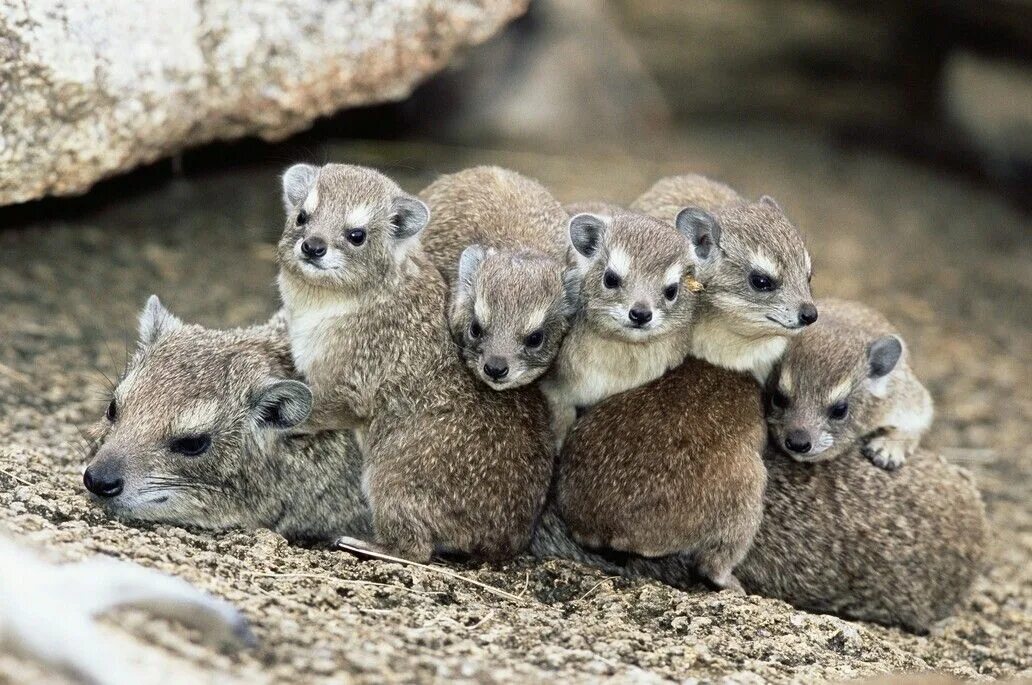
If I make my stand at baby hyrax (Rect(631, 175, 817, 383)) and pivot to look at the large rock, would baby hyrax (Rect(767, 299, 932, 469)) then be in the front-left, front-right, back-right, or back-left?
back-right

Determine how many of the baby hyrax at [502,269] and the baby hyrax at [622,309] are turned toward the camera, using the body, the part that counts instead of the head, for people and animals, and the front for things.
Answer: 2

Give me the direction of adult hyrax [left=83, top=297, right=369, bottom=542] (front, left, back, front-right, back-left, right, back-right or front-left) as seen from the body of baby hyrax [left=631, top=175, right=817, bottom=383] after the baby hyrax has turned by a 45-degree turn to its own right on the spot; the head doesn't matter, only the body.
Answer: right

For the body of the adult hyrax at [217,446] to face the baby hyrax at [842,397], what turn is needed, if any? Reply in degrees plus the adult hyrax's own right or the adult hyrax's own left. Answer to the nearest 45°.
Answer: approximately 135° to the adult hyrax's own left

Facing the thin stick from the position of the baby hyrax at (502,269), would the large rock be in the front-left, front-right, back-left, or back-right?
back-right

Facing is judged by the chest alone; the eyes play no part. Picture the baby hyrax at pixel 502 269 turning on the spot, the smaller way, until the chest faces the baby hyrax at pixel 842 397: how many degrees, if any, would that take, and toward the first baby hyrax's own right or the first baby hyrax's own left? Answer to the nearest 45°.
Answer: approximately 90° to the first baby hyrax's own left

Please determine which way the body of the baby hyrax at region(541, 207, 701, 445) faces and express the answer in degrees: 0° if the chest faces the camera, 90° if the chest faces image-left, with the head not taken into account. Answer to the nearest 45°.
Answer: approximately 0°

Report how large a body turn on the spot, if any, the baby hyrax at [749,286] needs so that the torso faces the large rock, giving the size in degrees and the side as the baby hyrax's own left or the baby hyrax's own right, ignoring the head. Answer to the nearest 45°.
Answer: approximately 135° to the baby hyrax's own right
